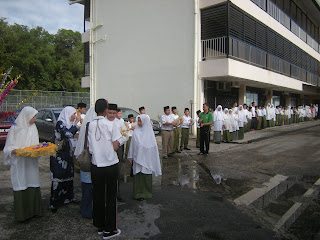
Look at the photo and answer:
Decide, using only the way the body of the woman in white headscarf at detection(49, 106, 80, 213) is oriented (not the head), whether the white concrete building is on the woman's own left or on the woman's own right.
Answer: on the woman's own left

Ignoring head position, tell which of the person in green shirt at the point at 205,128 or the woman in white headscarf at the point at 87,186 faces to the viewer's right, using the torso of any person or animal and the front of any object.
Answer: the woman in white headscarf

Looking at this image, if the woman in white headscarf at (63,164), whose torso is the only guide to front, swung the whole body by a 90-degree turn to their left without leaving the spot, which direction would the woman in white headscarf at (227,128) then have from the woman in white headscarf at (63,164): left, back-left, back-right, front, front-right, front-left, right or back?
front-right

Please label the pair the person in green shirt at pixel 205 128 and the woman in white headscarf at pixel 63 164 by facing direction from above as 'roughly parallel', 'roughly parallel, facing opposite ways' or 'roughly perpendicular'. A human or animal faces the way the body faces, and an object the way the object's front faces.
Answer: roughly parallel, facing opposite ways

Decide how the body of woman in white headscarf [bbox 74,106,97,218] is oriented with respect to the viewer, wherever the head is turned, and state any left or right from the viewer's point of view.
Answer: facing to the right of the viewer

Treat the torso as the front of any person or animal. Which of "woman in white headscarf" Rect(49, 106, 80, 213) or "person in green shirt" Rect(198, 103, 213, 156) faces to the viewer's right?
the woman in white headscarf

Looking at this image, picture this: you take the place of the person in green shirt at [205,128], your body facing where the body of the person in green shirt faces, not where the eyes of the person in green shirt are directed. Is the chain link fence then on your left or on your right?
on your right

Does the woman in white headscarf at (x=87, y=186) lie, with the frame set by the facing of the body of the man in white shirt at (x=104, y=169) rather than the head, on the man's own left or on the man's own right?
on the man's own left

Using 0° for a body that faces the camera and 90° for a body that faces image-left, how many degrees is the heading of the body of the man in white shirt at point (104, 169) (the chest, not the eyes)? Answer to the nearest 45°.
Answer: approximately 225°

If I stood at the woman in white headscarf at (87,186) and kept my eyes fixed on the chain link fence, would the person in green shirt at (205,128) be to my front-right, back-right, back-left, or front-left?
front-right

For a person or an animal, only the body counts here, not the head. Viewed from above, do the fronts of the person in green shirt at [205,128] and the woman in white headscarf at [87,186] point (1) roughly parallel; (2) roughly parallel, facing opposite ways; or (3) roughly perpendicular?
roughly parallel, facing opposite ways

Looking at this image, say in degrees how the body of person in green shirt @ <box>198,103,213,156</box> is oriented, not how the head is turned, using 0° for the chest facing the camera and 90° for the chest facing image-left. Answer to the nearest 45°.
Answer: approximately 45°

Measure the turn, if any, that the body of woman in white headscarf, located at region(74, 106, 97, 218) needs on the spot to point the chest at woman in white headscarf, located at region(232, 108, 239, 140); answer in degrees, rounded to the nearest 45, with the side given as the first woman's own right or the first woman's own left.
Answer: approximately 45° to the first woman's own left

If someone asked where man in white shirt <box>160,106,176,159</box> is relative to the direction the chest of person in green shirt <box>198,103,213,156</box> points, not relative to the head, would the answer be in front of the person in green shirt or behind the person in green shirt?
in front

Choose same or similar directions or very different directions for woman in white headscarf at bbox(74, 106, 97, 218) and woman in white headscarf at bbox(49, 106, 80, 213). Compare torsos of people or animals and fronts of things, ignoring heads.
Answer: same or similar directions
